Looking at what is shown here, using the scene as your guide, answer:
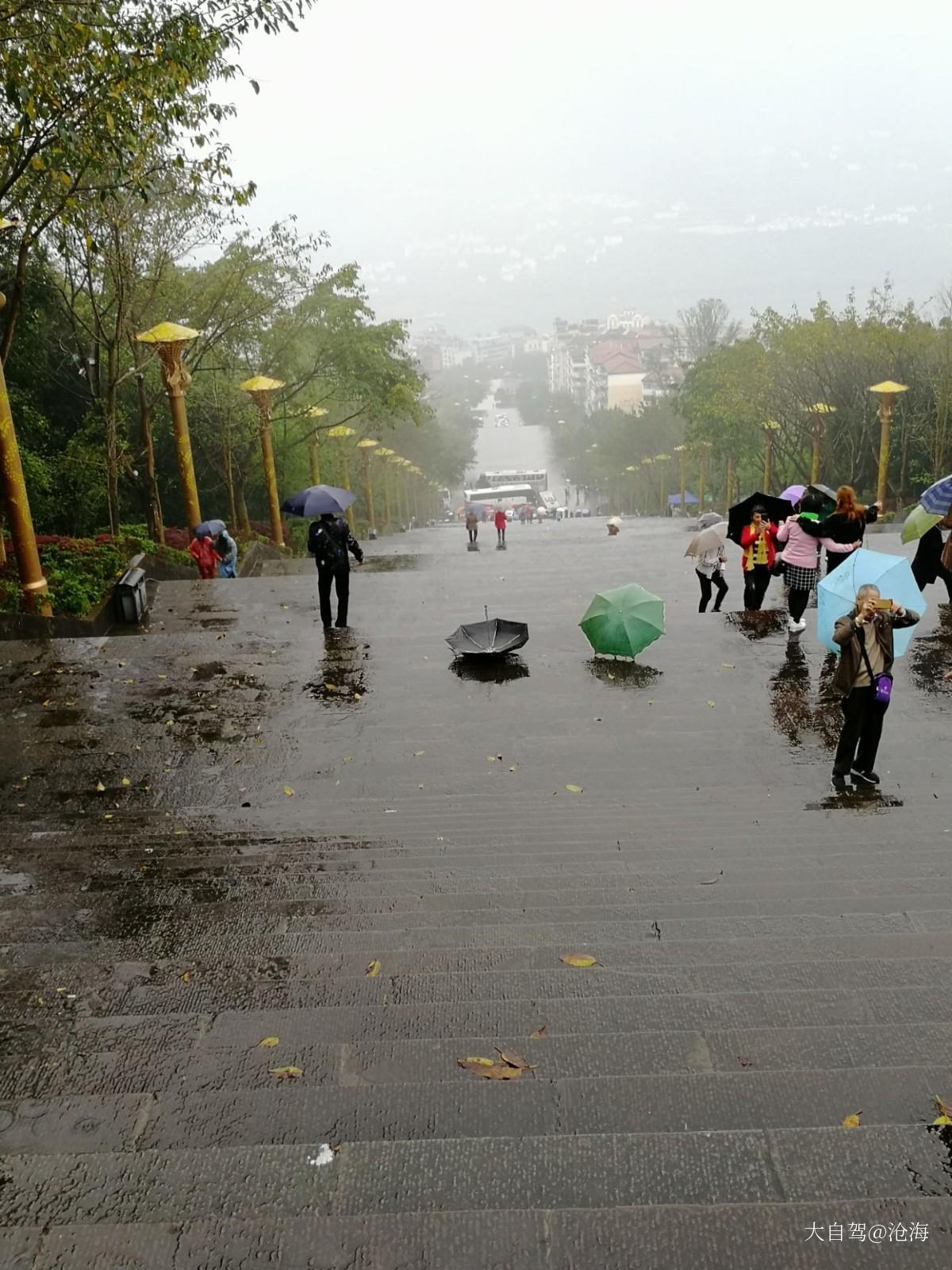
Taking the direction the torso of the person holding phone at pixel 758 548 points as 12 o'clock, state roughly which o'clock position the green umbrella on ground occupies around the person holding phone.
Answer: The green umbrella on ground is roughly at 1 o'clock from the person holding phone.

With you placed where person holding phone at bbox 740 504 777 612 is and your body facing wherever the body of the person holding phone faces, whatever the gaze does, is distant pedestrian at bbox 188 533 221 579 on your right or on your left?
on your right

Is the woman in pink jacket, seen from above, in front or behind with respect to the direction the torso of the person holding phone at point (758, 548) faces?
in front

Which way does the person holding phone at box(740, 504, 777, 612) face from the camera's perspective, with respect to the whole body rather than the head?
toward the camera

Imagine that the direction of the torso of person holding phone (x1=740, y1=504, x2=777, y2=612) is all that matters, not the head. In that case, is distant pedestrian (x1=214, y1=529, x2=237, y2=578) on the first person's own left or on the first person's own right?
on the first person's own right

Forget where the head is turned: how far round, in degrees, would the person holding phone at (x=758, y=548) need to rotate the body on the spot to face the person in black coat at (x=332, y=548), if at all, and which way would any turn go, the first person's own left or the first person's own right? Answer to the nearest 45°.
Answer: approximately 90° to the first person's own right

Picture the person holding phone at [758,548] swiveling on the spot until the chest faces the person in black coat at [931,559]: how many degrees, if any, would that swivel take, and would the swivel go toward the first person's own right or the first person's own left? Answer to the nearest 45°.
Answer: approximately 90° to the first person's own left

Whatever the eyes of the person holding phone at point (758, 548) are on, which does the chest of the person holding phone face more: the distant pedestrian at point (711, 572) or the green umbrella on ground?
the green umbrella on ground

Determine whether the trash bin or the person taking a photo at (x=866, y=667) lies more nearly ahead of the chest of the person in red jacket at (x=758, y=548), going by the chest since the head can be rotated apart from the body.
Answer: the person taking a photo

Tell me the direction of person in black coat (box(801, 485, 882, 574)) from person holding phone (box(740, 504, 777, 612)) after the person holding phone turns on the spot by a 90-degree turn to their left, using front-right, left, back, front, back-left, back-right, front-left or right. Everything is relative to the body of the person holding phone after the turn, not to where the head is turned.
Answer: front-right

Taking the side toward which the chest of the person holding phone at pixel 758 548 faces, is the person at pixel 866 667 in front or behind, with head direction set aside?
in front

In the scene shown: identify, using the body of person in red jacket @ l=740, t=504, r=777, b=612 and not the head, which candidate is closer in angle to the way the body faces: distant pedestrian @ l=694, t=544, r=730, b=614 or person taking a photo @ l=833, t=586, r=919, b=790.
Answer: the person taking a photo

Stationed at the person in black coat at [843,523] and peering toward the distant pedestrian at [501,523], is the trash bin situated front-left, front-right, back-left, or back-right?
front-left

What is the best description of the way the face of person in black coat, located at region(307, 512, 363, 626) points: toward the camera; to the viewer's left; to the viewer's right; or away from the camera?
away from the camera

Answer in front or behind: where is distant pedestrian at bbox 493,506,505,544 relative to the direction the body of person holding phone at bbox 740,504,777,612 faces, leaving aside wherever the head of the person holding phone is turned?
behind

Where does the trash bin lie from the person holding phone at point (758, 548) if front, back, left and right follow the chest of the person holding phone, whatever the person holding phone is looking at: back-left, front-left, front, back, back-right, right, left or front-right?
right

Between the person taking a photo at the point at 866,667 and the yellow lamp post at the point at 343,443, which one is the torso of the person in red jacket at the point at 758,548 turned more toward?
the person taking a photo

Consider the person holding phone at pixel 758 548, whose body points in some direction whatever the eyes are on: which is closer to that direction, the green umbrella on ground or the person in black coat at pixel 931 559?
the green umbrella on ground
